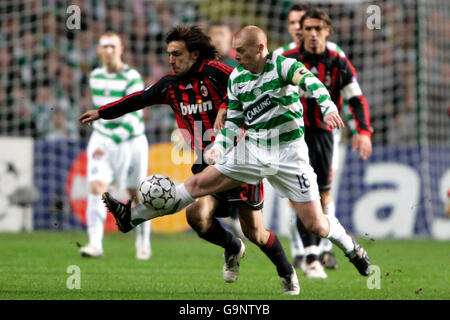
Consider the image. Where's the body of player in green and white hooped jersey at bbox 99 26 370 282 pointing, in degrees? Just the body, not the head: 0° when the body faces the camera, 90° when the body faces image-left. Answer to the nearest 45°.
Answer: approximately 45°

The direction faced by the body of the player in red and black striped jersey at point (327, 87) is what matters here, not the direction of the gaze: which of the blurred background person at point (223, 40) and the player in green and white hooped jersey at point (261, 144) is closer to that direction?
the player in green and white hooped jersey

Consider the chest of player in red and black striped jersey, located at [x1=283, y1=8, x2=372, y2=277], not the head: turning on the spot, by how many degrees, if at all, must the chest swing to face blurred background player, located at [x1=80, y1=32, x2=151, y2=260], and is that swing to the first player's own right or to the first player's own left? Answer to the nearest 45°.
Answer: approximately 135° to the first player's own right

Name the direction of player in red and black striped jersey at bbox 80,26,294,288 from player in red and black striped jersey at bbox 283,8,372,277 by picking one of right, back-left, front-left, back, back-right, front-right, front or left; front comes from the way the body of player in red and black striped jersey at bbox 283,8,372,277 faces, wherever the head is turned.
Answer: front-right

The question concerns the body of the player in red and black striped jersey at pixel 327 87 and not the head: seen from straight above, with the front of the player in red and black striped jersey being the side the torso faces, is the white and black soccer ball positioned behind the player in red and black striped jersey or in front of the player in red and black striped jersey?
in front

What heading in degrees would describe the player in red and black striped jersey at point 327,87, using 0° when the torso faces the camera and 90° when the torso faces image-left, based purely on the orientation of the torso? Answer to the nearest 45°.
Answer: approximately 0°

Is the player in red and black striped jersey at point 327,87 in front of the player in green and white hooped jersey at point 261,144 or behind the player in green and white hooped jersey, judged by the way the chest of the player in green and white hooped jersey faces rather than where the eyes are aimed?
behind

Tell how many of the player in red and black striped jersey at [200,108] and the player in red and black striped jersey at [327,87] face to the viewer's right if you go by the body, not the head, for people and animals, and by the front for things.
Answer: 0
